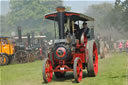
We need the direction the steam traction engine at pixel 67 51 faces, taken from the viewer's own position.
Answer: facing the viewer and to the left of the viewer
